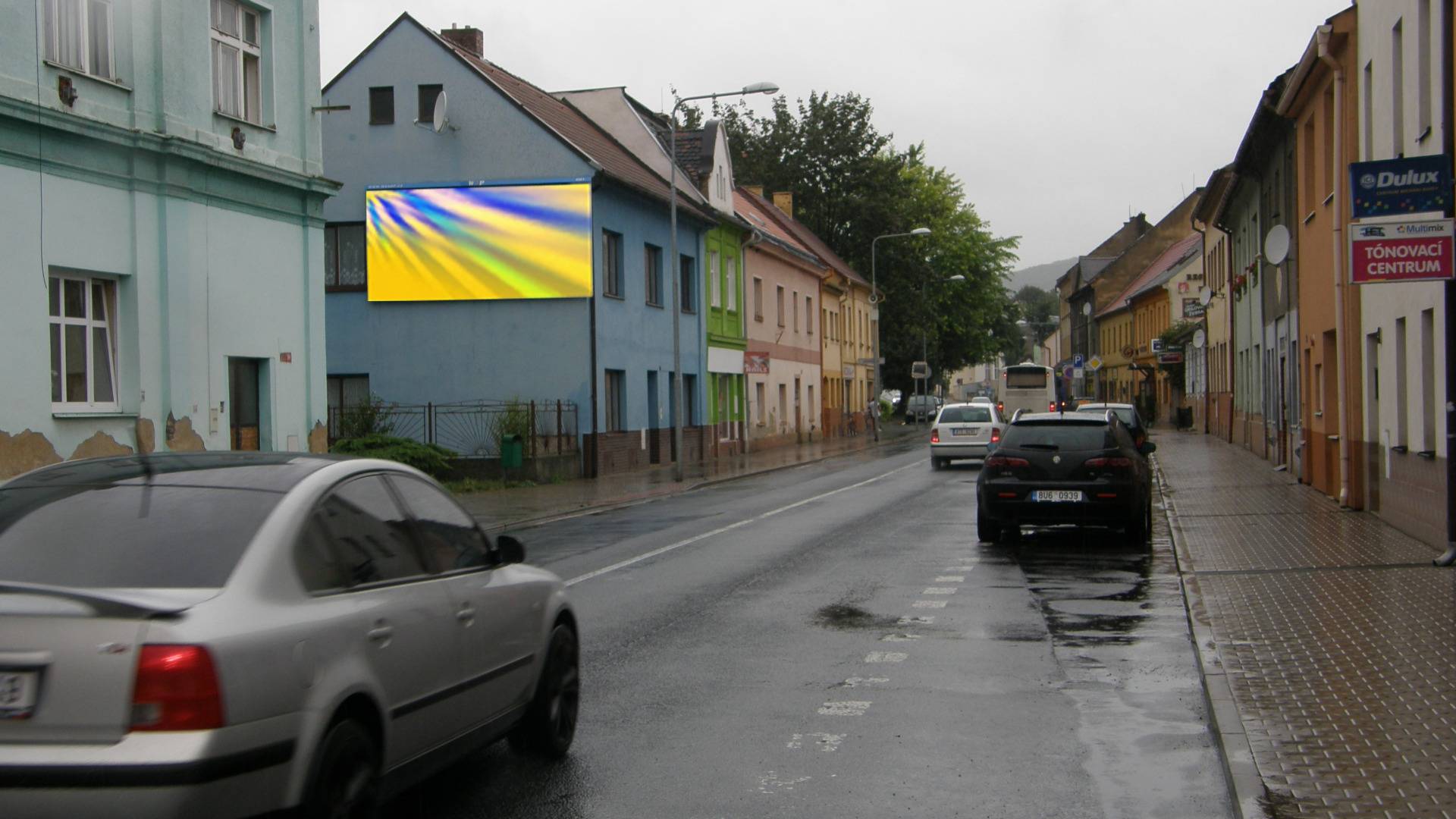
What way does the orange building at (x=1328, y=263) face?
to the viewer's left

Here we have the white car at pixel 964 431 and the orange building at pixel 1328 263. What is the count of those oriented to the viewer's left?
1

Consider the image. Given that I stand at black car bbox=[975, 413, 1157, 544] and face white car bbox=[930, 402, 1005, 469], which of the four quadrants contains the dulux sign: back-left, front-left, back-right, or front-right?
back-right

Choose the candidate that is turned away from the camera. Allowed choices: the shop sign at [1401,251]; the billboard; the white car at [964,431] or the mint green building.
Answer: the white car

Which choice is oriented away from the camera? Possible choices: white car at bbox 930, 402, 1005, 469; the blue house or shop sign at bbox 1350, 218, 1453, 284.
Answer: the white car

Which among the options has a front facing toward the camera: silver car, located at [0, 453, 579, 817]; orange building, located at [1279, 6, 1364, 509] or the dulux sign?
the dulux sign

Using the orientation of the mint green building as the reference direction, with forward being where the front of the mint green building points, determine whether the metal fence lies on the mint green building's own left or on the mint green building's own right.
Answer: on the mint green building's own left

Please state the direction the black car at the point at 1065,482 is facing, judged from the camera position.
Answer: facing away from the viewer

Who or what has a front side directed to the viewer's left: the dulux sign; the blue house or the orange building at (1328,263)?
the orange building

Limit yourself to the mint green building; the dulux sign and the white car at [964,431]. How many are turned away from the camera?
1

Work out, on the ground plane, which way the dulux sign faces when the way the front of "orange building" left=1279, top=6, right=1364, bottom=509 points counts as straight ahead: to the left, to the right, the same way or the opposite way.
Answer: to the left

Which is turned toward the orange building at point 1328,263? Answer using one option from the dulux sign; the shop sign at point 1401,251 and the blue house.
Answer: the blue house

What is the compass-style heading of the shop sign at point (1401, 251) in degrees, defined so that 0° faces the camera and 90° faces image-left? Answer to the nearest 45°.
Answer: approximately 0°

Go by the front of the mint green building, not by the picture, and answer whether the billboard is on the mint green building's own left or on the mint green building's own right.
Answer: on the mint green building's own left
